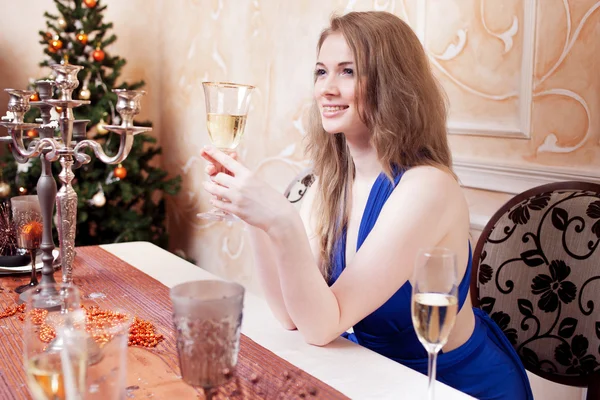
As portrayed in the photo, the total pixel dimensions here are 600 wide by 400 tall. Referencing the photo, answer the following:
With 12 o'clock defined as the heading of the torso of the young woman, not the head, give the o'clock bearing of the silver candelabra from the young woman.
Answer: The silver candelabra is roughly at 1 o'clock from the young woman.

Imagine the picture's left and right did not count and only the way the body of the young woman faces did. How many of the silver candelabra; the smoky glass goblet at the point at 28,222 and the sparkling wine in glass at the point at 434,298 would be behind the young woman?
0

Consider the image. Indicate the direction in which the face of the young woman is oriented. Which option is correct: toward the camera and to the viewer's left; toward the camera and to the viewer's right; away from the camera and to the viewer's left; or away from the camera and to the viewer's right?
toward the camera and to the viewer's left

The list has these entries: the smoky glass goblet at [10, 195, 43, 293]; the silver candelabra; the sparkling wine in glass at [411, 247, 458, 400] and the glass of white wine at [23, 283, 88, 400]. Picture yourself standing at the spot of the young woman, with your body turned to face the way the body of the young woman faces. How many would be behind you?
0

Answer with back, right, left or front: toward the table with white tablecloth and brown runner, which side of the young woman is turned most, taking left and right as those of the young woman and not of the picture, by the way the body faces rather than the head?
front

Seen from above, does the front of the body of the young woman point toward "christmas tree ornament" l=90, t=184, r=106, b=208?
no

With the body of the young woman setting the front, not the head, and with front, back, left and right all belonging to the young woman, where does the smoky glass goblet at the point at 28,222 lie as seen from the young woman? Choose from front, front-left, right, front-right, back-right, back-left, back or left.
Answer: front-right

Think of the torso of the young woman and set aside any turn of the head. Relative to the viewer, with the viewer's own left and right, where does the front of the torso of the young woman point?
facing the viewer and to the left of the viewer

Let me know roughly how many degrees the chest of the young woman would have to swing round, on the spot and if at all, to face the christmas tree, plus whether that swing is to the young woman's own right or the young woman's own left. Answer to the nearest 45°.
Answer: approximately 90° to the young woman's own right
